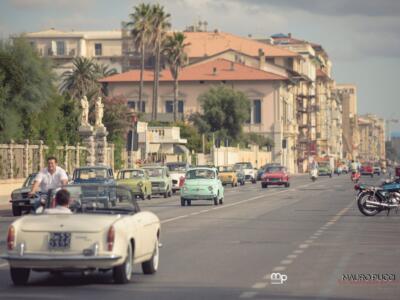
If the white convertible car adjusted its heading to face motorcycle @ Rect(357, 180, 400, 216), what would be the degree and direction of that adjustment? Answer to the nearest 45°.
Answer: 0° — it already faces it

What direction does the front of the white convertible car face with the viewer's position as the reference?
facing away from the viewer and to the right of the viewer

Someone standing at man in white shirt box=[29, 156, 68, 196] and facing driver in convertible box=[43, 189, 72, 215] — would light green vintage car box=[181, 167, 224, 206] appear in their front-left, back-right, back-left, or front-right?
back-left
